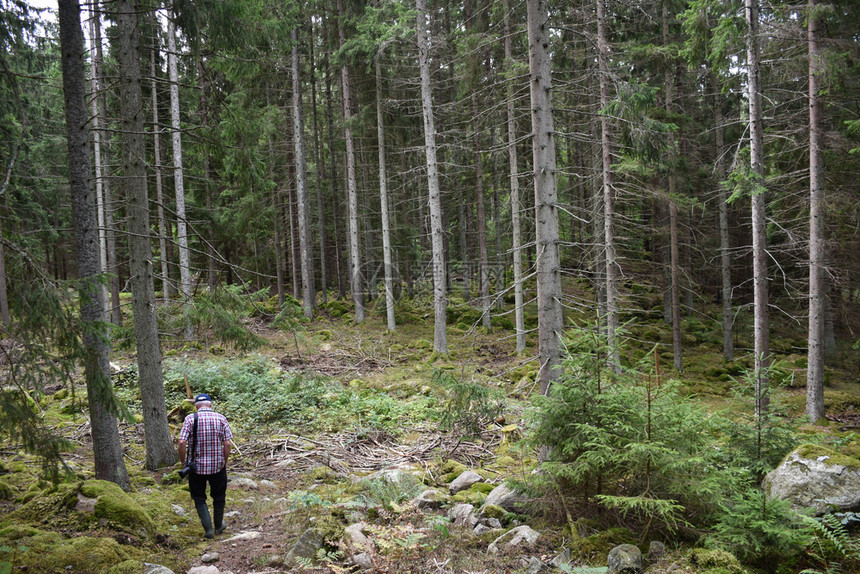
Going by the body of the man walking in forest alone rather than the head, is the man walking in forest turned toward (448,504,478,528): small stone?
no

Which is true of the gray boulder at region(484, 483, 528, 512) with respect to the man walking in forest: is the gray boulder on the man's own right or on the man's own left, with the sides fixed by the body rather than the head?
on the man's own right

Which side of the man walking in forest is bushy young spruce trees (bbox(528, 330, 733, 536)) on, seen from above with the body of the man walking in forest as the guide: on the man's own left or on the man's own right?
on the man's own right

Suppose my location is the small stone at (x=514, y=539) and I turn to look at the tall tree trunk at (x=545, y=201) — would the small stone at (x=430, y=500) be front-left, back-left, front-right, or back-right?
front-left

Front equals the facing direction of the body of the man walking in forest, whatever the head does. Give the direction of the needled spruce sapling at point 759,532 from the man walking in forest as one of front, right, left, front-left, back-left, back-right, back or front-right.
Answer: back-right

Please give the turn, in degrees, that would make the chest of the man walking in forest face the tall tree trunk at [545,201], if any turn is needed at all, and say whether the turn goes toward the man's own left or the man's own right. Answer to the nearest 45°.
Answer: approximately 90° to the man's own right

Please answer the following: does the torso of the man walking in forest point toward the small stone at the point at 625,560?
no

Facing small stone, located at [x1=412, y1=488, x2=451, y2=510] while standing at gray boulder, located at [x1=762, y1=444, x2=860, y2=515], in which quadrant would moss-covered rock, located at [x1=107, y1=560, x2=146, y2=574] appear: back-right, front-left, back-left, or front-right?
front-left

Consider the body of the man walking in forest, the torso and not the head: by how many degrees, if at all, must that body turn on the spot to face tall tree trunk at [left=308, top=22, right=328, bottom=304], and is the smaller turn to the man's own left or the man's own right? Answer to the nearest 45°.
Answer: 0° — they already face it

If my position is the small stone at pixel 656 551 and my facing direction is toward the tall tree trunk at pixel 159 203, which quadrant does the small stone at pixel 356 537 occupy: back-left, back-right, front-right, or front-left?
front-left

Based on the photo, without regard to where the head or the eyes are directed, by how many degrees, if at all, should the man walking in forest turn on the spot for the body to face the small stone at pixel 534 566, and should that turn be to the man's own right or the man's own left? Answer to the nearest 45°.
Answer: approximately 135° to the man's own right

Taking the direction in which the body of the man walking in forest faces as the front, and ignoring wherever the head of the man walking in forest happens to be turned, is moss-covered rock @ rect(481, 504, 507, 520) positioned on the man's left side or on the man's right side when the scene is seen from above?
on the man's right side

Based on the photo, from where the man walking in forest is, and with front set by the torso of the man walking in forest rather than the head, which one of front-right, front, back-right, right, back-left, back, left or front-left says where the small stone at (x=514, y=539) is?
back-right

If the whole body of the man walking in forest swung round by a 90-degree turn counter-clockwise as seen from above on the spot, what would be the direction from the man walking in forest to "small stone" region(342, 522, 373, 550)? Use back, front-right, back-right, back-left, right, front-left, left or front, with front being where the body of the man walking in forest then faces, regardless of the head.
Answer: back-left

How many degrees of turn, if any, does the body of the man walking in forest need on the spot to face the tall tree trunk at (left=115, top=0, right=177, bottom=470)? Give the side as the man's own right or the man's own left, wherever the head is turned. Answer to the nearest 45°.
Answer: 0° — they already face it

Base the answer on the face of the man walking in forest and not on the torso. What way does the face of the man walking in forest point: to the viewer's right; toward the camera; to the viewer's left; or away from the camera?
away from the camera

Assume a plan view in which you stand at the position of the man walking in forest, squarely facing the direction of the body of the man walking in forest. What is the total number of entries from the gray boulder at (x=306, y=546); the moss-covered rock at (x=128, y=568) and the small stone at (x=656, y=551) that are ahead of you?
0

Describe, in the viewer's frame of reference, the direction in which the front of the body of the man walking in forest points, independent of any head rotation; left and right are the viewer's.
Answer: facing away from the viewer
